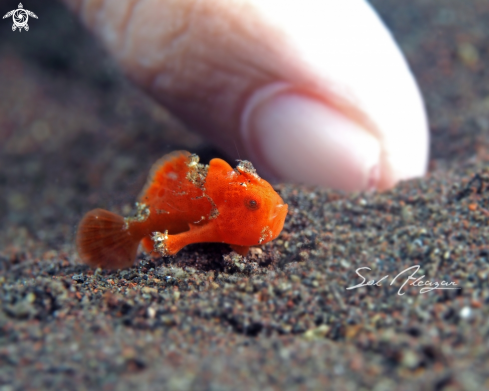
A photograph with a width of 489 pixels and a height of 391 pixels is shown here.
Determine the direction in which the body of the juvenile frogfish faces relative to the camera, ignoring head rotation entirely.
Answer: to the viewer's right
